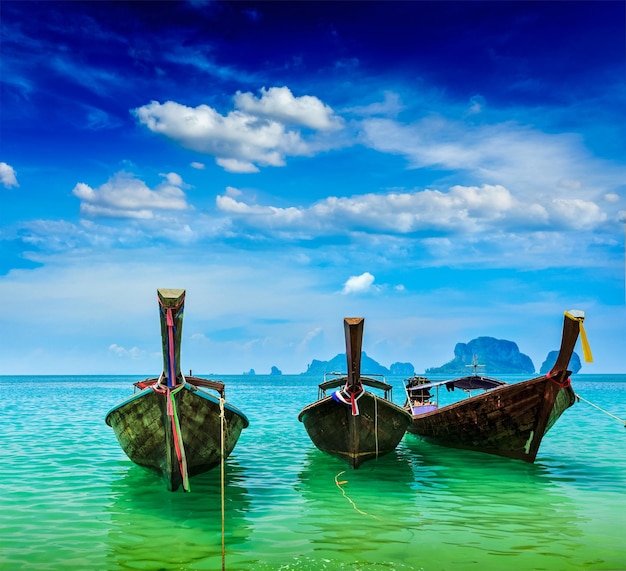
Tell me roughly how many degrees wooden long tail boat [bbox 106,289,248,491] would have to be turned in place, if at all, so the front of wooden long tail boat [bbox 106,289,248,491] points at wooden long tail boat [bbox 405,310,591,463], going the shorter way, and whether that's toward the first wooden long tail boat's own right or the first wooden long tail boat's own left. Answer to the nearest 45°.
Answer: approximately 90° to the first wooden long tail boat's own left

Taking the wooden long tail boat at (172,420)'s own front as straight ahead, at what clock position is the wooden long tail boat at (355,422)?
the wooden long tail boat at (355,422) is roughly at 8 o'clock from the wooden long tail boat at (172,420).

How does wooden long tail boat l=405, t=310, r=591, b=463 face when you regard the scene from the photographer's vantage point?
facing the viewer and to the right of the viewer

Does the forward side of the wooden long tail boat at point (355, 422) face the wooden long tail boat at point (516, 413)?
no

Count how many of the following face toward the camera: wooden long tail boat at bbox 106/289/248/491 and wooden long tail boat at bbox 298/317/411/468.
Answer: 2

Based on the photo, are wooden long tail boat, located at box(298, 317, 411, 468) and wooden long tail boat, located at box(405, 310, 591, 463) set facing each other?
no

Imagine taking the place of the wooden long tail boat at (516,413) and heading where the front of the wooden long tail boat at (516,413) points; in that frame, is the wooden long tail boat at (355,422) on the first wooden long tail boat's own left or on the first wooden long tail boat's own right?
on the first wooden long tail boat's own right

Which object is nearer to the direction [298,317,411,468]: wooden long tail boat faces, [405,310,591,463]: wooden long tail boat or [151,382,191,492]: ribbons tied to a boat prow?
the ribbons tied to a boat prow

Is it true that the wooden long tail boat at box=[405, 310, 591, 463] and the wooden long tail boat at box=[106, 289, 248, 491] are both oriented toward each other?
no

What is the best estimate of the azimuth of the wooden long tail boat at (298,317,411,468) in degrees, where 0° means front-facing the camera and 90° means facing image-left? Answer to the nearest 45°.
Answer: approximately 0°

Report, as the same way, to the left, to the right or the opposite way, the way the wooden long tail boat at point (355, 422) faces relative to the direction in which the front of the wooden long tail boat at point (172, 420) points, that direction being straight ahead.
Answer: the same way

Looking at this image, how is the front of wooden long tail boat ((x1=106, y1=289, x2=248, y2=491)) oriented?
toward the camera
